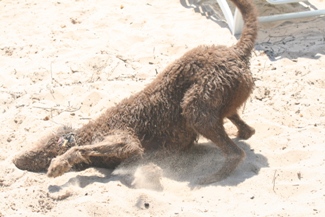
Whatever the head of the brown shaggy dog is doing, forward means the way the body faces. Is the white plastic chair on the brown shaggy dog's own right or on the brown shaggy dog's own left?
on the brown shaggy dog's own right

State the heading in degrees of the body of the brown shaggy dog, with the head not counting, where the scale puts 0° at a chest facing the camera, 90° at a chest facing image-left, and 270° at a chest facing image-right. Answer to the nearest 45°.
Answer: approximately 90°
